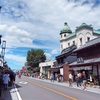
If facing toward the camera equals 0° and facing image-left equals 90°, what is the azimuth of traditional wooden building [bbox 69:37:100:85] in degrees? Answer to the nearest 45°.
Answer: approximately 45°
